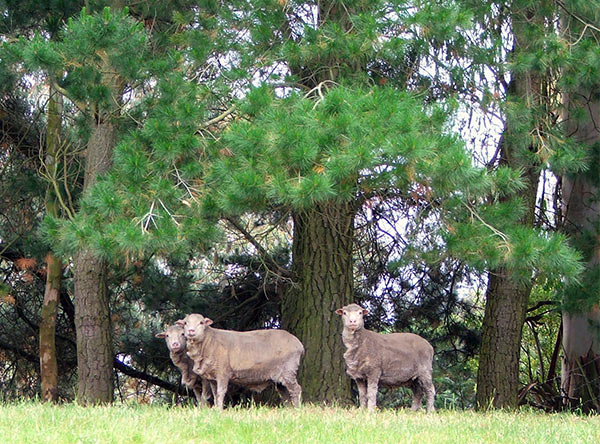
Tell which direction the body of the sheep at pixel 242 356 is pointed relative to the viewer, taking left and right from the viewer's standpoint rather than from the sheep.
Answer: facing to the left of the viewer

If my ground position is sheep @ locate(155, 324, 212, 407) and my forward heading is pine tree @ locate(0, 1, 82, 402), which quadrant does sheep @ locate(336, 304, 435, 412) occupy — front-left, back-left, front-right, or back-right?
back-right

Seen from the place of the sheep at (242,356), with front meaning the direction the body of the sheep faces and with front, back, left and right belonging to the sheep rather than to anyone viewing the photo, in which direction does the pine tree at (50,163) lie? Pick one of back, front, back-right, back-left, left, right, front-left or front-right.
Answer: front-right

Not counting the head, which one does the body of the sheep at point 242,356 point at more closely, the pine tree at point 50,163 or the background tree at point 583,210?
the pine tree

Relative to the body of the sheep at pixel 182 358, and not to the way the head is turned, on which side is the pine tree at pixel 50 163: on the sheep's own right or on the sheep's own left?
on the sheep's own right

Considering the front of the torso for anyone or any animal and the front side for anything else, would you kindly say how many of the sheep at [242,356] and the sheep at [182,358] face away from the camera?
0

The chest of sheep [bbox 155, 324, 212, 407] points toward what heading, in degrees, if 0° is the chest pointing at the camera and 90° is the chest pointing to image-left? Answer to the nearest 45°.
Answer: approximately 45°

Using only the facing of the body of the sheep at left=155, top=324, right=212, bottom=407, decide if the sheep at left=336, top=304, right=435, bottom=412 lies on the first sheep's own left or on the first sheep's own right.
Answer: on the first sheep's own left

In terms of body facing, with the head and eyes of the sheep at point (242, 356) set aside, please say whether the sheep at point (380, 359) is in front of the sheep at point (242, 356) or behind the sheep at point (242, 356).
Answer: behind
